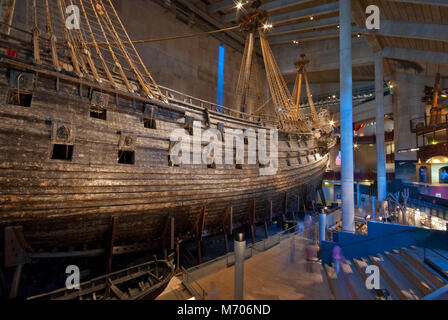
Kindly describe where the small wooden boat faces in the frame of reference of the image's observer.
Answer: facing away from the viewer and to the right of the viewer

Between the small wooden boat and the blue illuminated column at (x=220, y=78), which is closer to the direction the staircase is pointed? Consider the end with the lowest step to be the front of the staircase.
the small wooden boat

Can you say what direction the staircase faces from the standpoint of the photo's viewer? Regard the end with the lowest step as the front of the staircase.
facing the viewer and to the left of the viewer

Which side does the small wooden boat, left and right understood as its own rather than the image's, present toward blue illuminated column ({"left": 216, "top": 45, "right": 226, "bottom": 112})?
front

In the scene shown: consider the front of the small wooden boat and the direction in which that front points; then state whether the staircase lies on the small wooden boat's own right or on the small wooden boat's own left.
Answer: on the small wooden boat's own right

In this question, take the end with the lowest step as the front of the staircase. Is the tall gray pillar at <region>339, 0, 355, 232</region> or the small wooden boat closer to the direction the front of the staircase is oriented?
the small wooden boat

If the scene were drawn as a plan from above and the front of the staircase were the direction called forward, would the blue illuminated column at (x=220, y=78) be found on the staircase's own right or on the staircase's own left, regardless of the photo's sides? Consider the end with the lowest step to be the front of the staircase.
on the staircase's own right

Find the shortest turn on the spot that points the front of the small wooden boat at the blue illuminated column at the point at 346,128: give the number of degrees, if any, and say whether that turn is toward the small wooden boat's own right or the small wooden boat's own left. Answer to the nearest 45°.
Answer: approximately 45° to the small wooden boat's own right
